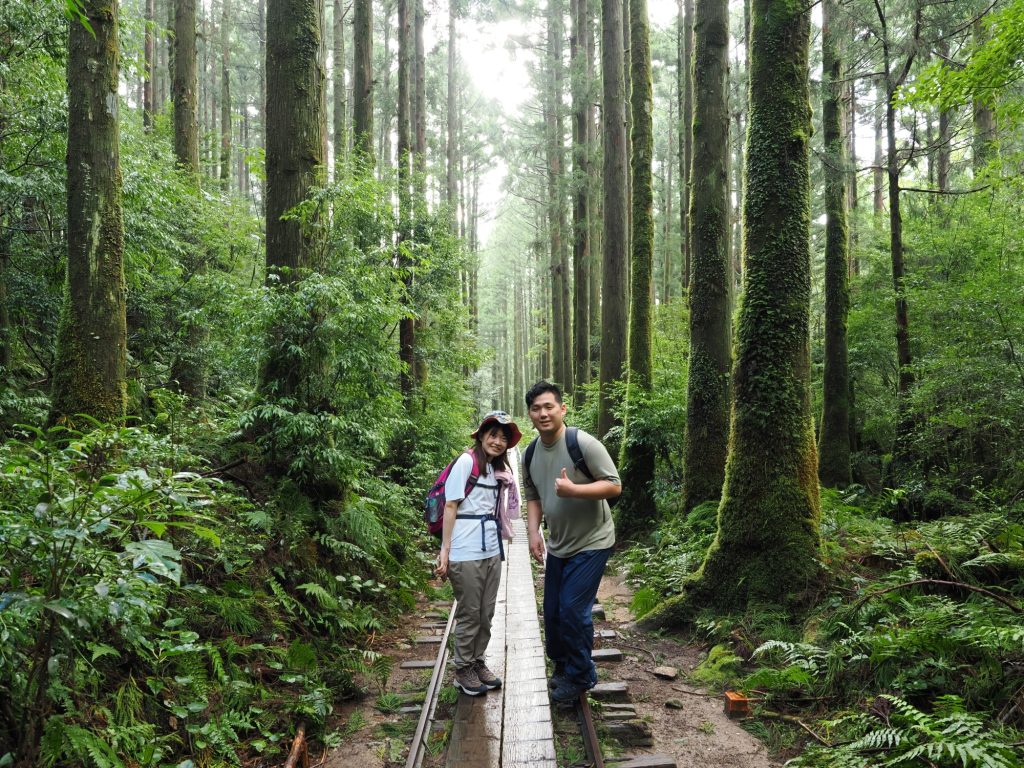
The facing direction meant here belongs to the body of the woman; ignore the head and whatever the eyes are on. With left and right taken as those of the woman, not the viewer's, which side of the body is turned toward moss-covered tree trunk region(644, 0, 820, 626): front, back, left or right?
left

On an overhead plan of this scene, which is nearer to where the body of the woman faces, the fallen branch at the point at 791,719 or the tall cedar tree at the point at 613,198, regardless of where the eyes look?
the fallen branch

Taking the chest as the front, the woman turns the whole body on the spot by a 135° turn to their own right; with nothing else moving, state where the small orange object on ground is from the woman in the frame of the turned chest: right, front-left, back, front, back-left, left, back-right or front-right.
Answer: back

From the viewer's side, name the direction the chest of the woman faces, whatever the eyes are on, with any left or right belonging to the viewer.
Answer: facing the viewer and to the right of the viewer

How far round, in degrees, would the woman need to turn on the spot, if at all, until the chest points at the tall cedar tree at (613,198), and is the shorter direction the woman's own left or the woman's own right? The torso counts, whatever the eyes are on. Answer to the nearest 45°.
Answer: approximately 135° to the woman's own left

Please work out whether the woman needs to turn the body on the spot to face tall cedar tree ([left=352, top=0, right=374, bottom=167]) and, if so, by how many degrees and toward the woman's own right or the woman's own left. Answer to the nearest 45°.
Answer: approximately 135° to the woman's own left

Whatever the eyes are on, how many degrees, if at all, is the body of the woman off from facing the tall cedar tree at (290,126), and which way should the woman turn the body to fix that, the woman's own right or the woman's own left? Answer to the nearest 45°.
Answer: approximately 180°

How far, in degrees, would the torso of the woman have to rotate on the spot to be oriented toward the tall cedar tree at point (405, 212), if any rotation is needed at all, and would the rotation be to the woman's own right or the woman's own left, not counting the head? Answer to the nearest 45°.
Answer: approximately 135° to the woman's own left

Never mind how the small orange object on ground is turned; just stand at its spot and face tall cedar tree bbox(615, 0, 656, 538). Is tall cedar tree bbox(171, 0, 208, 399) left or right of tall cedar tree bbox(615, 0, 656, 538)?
left
